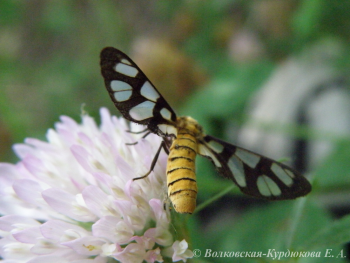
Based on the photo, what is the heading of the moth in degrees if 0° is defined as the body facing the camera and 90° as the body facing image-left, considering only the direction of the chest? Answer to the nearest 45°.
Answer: approximately 180°
